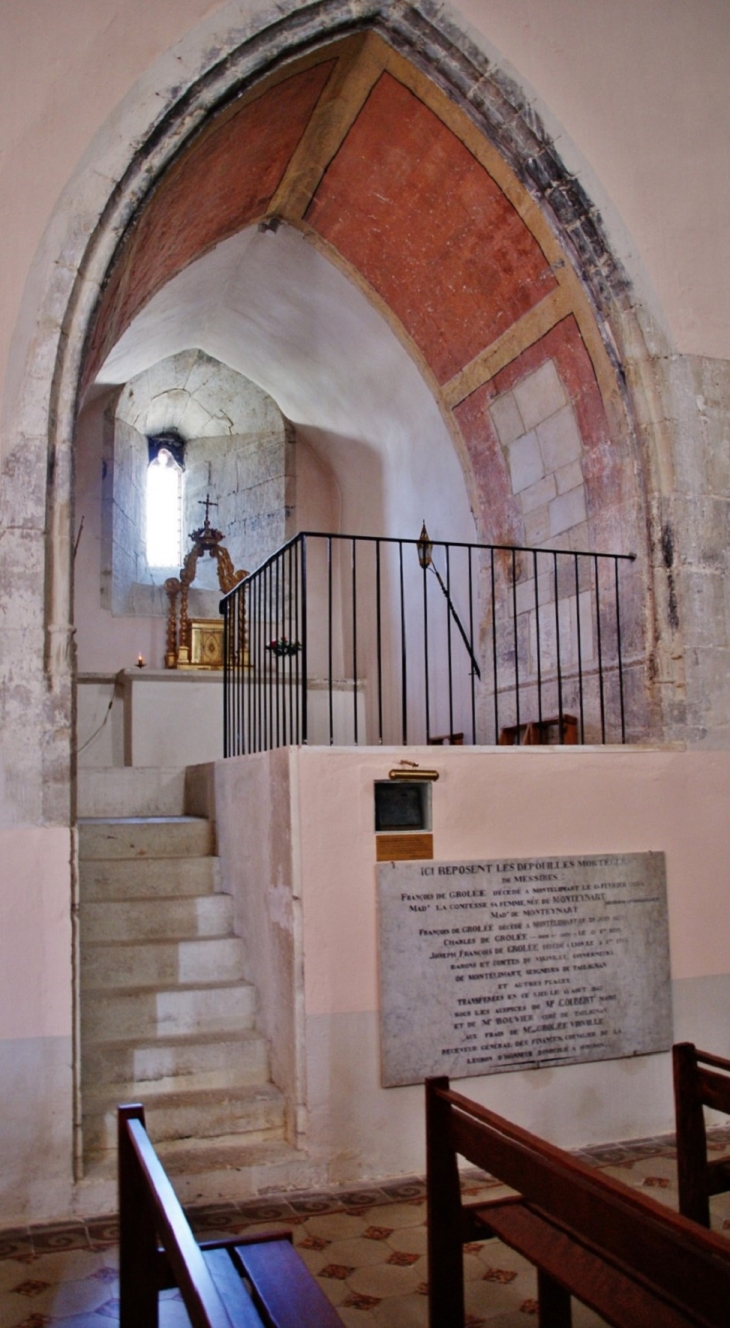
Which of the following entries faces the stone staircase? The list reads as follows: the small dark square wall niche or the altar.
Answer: the altar

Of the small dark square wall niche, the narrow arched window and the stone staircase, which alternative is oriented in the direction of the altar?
the narrow arched window

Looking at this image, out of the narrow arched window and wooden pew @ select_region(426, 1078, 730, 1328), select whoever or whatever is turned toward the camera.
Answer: the narrow arched window

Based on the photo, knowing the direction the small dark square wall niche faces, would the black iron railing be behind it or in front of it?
behind

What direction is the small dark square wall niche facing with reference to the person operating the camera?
facing the viewer

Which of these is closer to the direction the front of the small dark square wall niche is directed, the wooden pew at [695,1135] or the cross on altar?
the wooden pew

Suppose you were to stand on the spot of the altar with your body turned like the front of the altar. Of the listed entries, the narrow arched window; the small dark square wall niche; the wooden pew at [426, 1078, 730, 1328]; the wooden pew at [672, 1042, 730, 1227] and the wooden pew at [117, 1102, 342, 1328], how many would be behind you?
1

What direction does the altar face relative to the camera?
toward the camera

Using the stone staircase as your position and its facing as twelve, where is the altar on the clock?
The altar is roughly at 6 o'clock from the stone staircase.

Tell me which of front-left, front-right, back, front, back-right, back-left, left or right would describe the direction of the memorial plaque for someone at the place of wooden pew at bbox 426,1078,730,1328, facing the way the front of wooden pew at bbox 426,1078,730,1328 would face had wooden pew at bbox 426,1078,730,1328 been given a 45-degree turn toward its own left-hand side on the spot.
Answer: front

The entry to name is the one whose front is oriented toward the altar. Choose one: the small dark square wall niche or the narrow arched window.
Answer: the narrow arched window

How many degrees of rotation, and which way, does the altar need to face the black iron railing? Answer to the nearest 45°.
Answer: approximately 45° to its left

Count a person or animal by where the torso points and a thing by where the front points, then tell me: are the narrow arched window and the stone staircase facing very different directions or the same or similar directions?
same or similar directions

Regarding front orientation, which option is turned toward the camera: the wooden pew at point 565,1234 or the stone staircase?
the stone staircase

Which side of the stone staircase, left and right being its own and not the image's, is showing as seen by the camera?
front

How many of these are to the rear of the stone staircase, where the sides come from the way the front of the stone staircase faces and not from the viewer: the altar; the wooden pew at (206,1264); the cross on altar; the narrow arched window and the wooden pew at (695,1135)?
3
